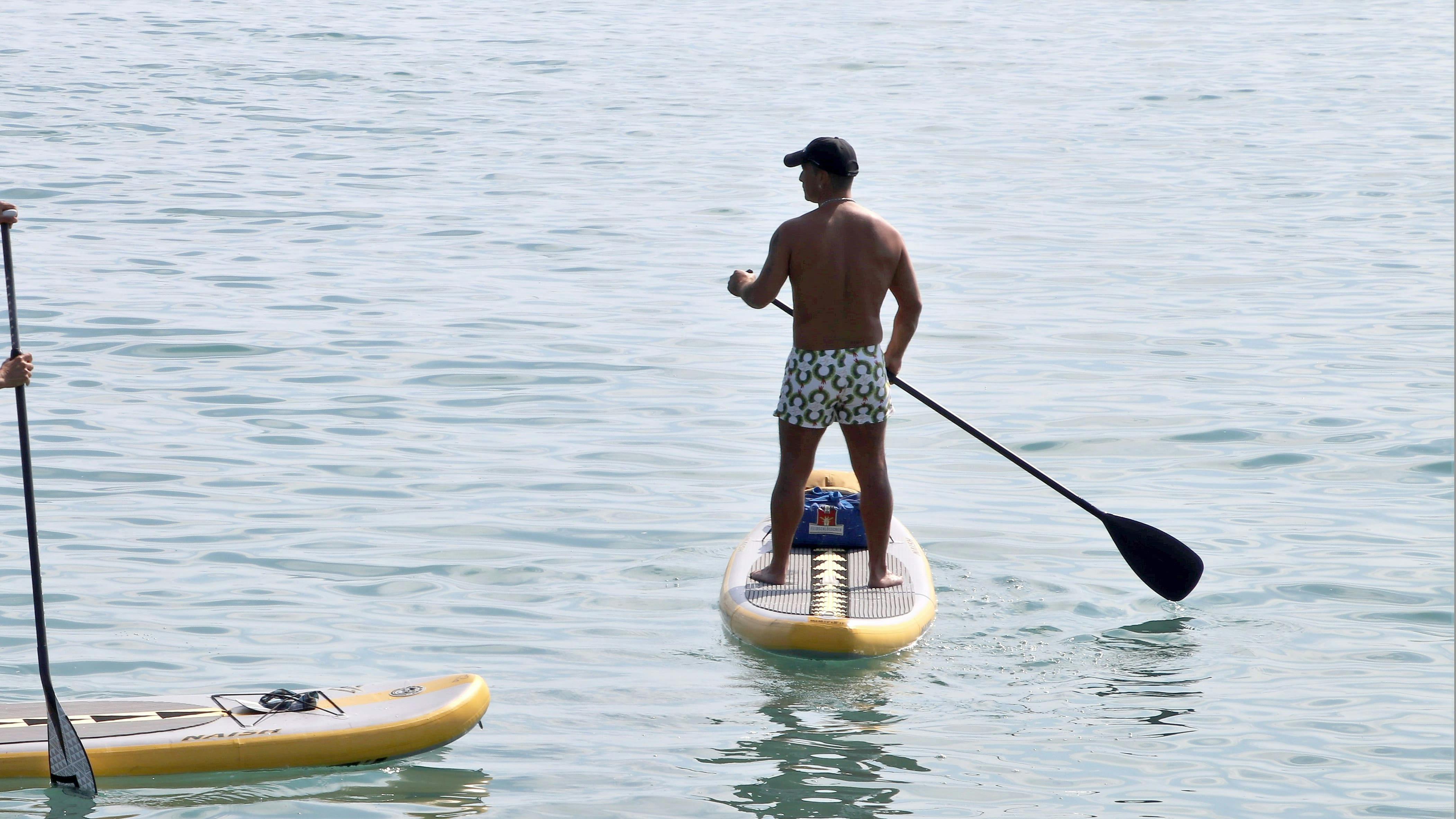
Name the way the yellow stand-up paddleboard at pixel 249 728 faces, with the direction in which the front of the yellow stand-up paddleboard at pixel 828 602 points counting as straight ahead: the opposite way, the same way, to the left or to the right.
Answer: to the right

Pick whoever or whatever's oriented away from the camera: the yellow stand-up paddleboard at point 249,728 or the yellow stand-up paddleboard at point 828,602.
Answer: the yellow stand-up paddleboard at point 828,602

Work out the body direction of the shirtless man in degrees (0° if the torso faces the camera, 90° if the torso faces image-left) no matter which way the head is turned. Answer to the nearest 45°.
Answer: approximately 180°

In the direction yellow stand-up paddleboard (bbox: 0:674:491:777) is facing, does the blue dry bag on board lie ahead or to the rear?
ahead

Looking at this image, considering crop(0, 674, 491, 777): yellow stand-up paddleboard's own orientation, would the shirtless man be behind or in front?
in front

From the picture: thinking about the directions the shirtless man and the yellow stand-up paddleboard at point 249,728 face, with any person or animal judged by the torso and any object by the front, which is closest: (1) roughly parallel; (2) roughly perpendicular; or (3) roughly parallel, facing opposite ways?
roughly perpendicular

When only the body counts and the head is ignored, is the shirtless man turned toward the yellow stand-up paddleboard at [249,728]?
no

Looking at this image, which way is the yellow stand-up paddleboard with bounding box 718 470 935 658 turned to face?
away from the camera

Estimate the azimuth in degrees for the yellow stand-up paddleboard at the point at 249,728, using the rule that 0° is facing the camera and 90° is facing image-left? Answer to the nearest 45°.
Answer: approximately 270°
